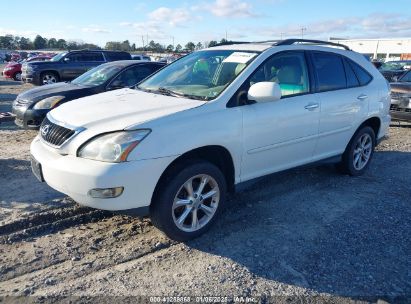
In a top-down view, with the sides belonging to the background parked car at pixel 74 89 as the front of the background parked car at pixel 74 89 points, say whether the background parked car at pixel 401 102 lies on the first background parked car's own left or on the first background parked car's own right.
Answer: on the first background parked car's own left

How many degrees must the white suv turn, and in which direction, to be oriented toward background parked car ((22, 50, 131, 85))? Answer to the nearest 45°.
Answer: approximately 90° to its right

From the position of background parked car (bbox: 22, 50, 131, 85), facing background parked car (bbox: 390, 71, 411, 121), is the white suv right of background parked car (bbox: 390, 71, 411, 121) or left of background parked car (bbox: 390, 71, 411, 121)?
right

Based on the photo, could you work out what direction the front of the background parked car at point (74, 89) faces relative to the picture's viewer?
facing the viewer and to the left of the viewer

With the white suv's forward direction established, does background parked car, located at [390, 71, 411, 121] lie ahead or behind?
behind

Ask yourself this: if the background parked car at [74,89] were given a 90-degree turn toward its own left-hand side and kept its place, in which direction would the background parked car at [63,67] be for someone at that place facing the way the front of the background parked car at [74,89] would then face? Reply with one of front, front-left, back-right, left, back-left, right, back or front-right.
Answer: back-left

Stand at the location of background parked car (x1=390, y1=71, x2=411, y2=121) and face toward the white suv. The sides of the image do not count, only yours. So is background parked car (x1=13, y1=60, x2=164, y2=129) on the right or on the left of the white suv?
right

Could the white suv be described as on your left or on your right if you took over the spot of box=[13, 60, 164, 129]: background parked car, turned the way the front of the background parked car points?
on your left

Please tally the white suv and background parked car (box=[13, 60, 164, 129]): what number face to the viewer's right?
0

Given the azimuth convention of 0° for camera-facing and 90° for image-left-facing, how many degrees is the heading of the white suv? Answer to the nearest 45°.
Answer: approximately 45°
